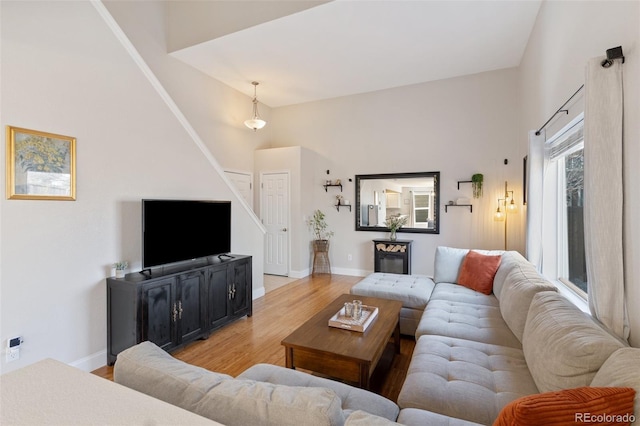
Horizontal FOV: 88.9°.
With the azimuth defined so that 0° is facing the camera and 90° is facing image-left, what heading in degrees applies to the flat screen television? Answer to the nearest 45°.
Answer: approximately 315°

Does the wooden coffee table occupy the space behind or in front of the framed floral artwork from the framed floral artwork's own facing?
in front

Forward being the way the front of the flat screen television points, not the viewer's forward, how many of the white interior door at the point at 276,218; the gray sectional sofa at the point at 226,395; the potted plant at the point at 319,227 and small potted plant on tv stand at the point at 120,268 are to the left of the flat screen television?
2

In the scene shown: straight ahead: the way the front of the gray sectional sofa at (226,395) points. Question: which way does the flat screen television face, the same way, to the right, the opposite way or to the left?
to the right

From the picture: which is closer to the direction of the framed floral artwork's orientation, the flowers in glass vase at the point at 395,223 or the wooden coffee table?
the wooden coffee table

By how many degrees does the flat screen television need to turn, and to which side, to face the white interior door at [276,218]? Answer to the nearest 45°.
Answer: approximately 90° to its left

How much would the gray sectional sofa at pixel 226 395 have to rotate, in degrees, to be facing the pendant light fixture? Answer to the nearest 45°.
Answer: approximately 45° to its left

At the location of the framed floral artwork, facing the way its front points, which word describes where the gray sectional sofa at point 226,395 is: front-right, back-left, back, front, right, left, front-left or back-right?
front-right

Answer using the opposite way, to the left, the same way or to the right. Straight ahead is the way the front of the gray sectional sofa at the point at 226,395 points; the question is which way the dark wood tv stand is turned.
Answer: to the right

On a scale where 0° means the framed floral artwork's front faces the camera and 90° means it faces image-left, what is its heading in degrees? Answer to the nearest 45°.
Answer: approximately 315°

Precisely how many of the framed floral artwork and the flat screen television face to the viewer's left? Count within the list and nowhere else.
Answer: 0

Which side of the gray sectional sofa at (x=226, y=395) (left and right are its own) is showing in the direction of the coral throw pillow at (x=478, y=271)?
front

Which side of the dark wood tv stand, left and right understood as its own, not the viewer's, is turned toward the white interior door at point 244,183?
left
